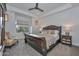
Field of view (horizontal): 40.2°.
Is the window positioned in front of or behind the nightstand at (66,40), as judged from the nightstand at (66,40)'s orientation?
in front
